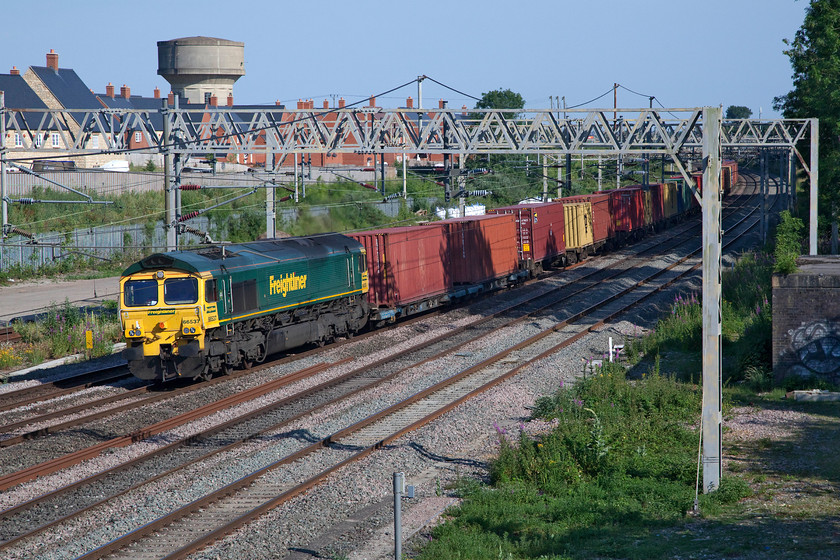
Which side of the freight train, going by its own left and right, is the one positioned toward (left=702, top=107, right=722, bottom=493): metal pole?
left

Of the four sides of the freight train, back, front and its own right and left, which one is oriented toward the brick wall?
left

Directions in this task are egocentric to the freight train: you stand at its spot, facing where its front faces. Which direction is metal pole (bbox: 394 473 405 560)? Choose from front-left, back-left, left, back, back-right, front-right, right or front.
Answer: front-left

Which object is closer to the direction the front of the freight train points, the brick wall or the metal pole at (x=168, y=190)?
the metal pole

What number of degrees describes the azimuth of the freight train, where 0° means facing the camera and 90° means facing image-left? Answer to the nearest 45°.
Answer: approximately 45°

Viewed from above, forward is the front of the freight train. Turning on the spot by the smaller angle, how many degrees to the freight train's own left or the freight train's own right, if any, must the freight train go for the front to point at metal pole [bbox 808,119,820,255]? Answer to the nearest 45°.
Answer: approximately 135° to the freight train's own left
